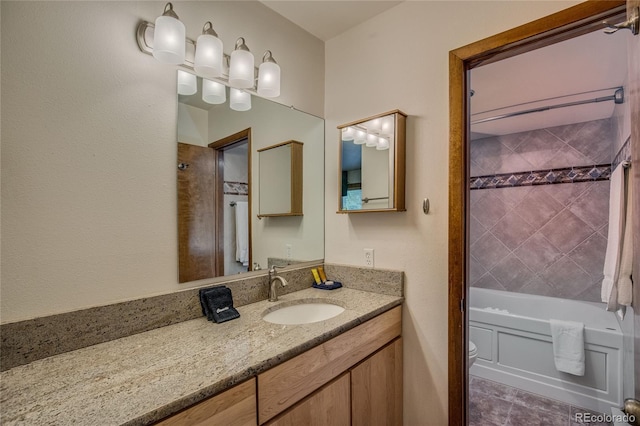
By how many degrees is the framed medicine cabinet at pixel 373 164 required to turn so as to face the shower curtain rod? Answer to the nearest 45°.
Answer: approximately 180°

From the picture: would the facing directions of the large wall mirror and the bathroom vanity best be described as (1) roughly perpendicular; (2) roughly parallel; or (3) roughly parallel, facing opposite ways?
roughly parallel

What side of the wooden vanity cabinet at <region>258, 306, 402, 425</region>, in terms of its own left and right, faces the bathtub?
left

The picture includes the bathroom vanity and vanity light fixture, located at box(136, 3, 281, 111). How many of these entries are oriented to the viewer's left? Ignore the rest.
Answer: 0

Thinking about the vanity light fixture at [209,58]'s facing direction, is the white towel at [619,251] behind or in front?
in front

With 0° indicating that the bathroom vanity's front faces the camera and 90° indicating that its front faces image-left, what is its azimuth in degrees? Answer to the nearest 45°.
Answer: approximately 315°

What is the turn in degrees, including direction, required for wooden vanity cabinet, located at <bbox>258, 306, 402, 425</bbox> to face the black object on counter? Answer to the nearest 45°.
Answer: approximately 135° to its right

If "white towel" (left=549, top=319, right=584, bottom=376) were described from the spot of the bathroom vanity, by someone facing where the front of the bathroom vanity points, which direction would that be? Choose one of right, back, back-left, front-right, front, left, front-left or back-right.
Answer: front-left

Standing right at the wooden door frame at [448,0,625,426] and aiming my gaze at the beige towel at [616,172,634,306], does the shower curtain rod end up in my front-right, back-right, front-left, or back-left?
front-left

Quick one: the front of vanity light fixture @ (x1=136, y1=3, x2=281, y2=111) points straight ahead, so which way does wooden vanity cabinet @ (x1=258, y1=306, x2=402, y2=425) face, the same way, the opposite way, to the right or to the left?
the same way

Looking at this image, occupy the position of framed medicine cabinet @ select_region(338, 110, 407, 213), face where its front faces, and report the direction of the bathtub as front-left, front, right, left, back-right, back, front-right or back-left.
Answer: back

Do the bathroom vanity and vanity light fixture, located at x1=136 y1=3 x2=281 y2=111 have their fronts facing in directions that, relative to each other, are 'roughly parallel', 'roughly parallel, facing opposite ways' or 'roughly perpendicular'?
roughly parallel

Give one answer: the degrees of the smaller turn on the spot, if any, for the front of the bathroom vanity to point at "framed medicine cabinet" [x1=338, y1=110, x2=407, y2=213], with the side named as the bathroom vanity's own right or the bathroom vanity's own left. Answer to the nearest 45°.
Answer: approximately 90° to the bathroom vanity's own left

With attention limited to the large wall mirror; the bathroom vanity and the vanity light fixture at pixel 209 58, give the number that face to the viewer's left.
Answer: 0

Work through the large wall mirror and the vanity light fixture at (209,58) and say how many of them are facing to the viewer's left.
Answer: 0

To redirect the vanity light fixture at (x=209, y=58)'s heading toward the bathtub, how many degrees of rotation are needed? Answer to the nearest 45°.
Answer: approximately 45° to its left

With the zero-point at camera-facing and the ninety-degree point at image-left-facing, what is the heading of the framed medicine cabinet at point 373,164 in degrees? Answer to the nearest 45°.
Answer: approximately 45°

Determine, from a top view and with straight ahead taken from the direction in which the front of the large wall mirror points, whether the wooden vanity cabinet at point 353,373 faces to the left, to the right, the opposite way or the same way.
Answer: the same way

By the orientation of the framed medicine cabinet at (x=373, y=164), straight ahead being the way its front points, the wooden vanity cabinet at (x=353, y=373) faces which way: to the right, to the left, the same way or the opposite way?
to the left
